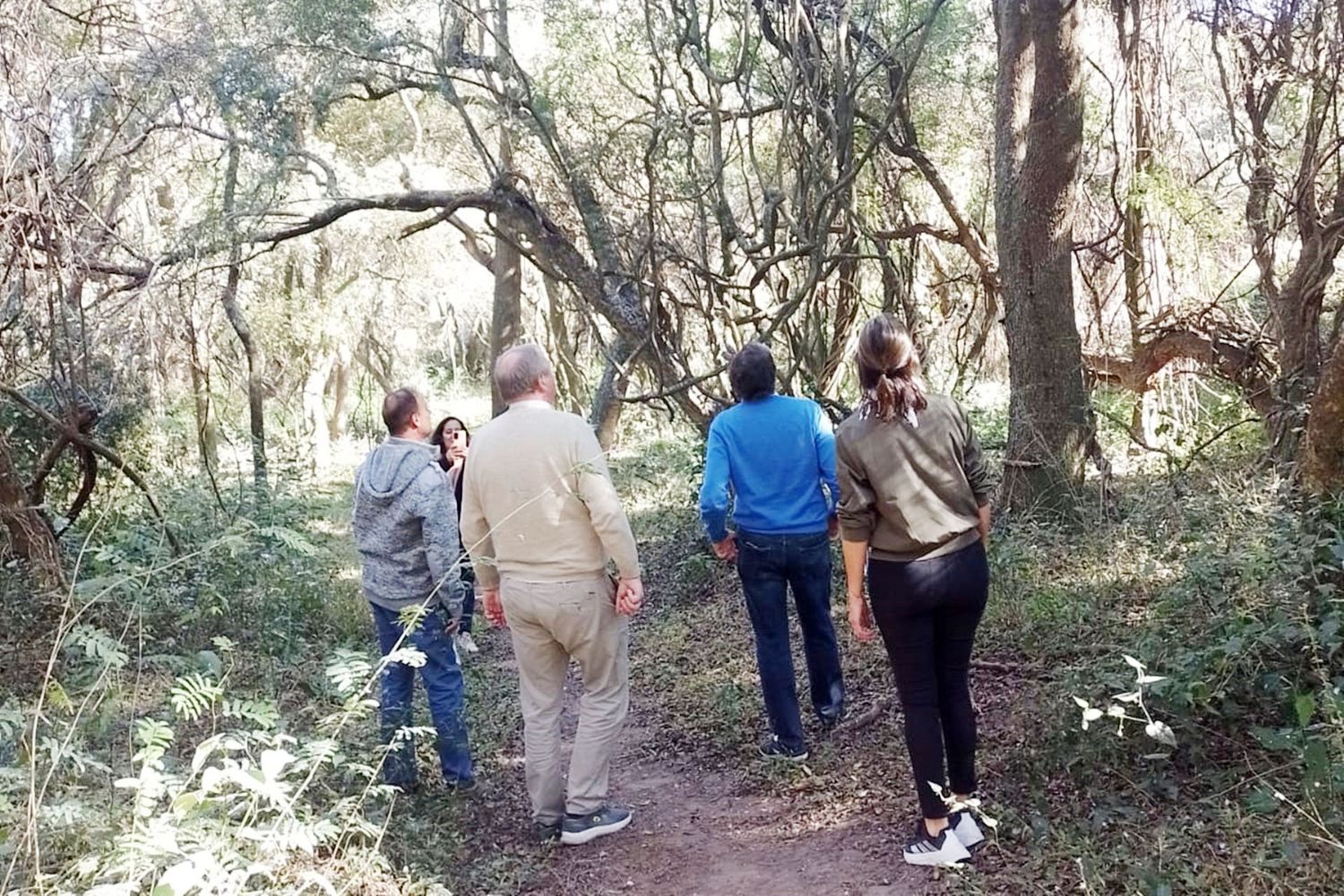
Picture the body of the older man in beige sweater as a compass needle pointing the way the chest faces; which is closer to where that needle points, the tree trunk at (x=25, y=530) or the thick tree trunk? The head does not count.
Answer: the thick tree trunk

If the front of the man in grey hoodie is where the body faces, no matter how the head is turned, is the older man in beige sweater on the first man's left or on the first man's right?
on the first man's right

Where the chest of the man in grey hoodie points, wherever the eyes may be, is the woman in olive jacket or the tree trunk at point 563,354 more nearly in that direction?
the tree trunk

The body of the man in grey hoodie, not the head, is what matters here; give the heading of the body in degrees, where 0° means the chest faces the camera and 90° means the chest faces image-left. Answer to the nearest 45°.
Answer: approximately 225°

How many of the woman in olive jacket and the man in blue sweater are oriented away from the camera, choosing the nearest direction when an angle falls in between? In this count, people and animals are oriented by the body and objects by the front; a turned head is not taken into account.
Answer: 2

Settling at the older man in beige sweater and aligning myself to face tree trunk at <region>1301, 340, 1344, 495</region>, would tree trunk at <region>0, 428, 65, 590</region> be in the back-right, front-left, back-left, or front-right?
back-left

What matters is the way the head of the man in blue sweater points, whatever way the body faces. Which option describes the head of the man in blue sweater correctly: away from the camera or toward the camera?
away from the camera

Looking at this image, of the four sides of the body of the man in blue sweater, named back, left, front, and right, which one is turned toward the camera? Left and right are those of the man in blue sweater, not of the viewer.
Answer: back

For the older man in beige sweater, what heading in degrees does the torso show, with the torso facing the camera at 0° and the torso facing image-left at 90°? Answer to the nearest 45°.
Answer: approximately 225°

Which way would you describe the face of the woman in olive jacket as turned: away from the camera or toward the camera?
away from the camera

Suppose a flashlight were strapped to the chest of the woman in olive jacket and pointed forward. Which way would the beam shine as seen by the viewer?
away from the camera
